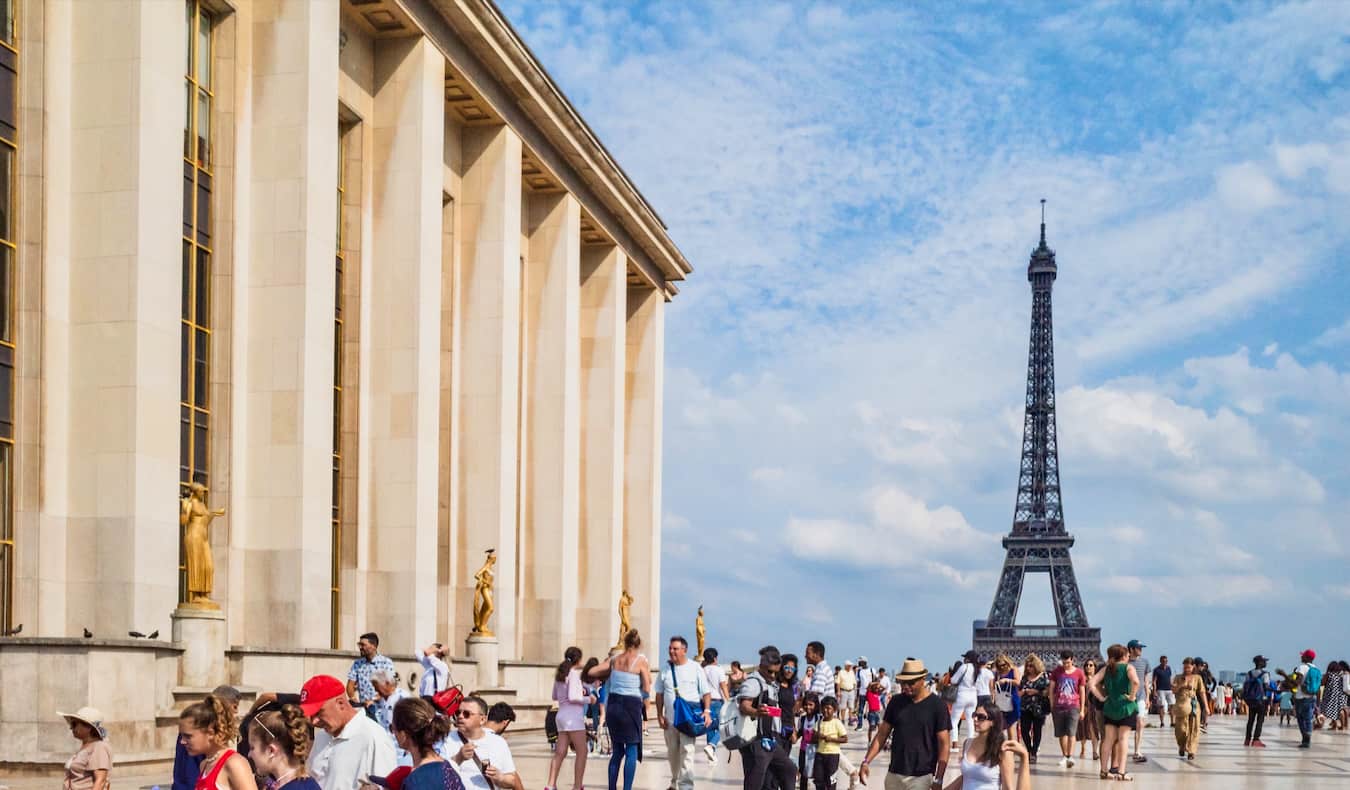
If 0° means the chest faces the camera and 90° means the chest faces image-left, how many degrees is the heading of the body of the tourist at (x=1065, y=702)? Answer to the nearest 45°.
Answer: approximately 0°

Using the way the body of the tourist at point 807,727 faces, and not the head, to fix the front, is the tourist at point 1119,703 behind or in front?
behind

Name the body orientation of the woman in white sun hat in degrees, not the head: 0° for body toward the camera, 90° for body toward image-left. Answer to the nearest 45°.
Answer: approximately 45°
